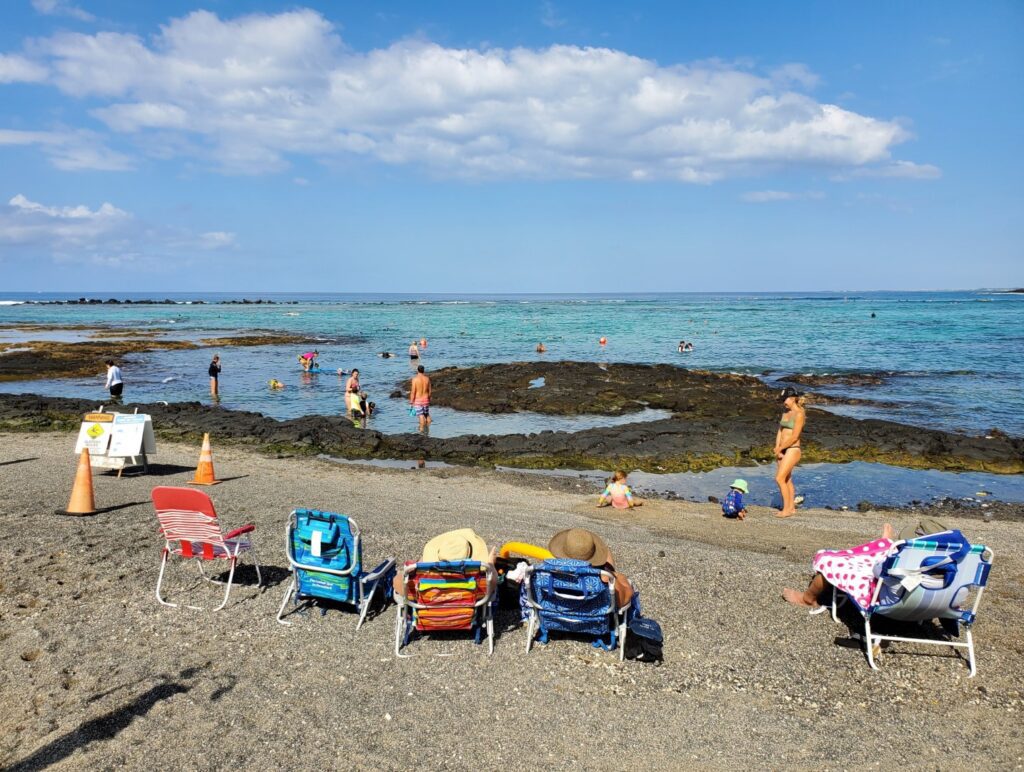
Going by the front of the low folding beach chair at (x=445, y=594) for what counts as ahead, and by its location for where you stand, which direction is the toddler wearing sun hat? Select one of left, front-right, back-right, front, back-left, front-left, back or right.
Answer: front-right

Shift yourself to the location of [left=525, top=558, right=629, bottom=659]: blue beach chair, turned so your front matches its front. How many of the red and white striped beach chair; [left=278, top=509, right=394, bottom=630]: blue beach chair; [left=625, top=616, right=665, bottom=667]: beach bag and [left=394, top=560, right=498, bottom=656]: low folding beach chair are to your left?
3

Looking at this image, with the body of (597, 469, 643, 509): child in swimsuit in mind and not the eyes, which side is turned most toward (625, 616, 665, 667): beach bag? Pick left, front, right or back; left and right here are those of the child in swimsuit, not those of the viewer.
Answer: back

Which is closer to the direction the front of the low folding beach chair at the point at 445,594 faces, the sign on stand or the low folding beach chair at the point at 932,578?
the sign on stand

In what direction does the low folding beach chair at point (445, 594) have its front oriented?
away from the camera

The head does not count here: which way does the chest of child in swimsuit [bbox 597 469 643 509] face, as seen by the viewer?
away from the camera

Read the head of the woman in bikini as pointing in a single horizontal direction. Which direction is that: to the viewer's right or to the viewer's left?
to the viewer's left

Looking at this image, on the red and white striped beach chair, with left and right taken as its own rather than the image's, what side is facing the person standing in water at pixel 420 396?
front

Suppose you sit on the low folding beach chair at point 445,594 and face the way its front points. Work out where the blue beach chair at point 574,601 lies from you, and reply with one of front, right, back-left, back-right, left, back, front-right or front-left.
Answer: right

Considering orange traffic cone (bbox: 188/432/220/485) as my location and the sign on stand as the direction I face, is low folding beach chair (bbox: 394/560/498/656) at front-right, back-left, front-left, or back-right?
back-left

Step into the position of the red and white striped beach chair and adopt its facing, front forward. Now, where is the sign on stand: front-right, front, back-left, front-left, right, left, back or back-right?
front-left

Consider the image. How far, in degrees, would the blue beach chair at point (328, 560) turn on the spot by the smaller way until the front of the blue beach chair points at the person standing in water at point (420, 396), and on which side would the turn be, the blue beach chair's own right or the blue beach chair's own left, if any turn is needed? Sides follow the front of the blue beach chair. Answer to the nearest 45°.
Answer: approximately 45° to the blue beach chair's own left

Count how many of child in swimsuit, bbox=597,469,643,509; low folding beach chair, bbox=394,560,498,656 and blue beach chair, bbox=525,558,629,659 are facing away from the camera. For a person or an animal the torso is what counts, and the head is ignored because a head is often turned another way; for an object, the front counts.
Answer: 3

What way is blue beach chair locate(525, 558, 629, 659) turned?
away from the camera
